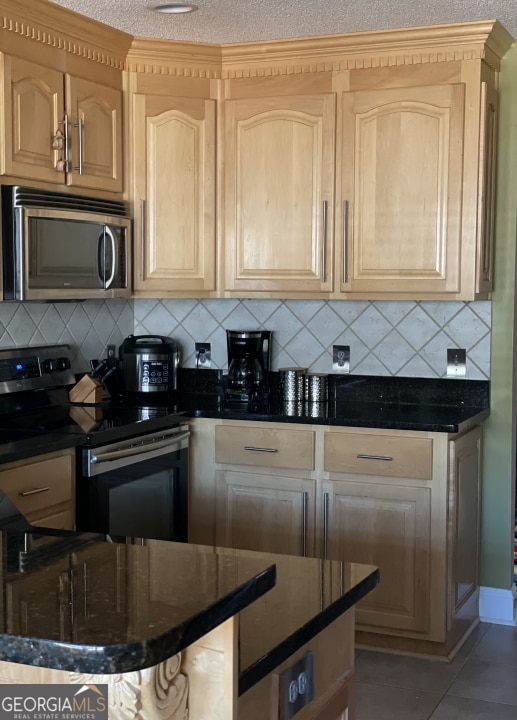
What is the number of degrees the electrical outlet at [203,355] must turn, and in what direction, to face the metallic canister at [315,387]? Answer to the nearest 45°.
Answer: approximately 45° to its left

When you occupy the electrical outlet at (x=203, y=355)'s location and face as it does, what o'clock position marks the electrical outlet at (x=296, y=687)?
the electrical outlet at (x=296, y=687) is roughly at 12 o'clock from the electrical outlet at (x=203, y=355).

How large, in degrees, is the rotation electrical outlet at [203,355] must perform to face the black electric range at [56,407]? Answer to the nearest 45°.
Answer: approximately 45° to its right

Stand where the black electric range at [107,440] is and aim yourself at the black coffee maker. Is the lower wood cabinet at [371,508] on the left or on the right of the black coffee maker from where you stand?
right

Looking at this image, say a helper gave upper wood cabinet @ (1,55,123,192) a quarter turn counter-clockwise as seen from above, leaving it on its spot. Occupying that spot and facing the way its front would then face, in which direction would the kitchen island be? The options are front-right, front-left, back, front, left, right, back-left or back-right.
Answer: back-right

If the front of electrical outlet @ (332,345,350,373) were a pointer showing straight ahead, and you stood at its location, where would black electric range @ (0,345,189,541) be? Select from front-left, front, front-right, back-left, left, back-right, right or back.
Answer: front-right

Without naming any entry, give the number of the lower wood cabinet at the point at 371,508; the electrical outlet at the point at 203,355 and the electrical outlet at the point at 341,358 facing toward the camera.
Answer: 3

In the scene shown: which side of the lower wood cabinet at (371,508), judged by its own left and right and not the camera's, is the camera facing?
front

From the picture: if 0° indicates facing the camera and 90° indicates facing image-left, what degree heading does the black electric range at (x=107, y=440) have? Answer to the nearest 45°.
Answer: approximately 315°
